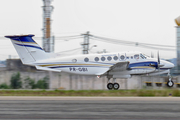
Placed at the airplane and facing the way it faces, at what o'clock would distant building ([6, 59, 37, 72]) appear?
The distant building is roughly at 8 o'clock from the airplane.

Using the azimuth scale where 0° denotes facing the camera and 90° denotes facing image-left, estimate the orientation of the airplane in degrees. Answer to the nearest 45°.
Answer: approximately 270°
